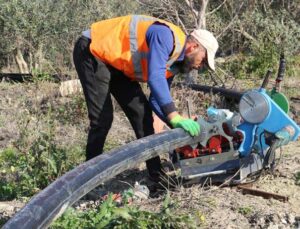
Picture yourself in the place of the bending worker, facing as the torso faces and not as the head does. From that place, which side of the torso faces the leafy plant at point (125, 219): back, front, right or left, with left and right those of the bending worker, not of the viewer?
right

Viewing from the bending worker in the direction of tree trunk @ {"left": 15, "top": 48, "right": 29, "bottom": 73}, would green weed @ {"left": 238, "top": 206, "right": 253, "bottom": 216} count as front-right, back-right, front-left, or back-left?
back-right

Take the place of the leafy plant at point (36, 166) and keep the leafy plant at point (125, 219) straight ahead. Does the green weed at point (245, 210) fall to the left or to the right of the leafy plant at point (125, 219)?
left

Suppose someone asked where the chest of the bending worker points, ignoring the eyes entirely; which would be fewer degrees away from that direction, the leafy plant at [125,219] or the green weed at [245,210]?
the green weed

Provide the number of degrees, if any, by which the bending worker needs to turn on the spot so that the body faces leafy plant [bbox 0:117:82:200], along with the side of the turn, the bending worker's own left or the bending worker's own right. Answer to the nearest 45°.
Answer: approximately 180°

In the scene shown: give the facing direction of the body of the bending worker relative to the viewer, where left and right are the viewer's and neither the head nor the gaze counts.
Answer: facing to the right of the viewer

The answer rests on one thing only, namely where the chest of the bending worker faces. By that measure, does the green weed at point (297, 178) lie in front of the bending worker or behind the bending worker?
in front

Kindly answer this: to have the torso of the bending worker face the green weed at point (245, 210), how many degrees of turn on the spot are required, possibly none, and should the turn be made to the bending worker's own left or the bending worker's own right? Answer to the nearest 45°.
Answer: approximately 45° to the bending worker's own right

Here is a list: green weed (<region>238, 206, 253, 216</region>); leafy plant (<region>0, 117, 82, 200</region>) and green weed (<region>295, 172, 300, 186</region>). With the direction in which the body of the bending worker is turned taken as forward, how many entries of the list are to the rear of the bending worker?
1

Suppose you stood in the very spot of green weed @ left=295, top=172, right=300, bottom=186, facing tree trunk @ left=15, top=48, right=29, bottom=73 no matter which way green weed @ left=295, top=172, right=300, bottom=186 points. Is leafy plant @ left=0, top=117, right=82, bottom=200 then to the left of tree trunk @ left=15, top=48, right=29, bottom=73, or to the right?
left

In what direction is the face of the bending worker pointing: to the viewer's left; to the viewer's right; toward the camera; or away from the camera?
to the viewer's right

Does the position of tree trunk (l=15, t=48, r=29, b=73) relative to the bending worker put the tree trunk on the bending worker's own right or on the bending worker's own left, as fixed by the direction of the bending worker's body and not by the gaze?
on the bending worker's own left
